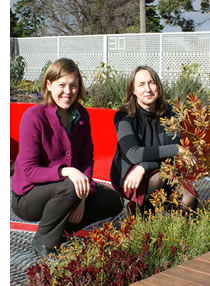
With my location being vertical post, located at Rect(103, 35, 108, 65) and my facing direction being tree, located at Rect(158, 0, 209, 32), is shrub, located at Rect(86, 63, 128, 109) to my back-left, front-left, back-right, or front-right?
back-right

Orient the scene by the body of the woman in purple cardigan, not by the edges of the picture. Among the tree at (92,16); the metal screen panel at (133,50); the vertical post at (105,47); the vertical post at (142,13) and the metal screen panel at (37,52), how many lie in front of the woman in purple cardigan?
0

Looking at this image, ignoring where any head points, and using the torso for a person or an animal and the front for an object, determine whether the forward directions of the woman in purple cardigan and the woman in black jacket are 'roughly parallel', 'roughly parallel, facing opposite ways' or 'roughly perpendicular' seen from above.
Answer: roughly parallel

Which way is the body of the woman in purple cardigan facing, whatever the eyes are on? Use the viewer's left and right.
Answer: facing the viewer and to the right of the viewer

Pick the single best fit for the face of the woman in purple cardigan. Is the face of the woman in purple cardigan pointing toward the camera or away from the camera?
toward the camera

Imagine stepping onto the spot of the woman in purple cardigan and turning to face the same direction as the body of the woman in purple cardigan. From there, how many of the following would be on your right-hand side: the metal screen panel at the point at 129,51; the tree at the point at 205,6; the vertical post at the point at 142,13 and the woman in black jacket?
0

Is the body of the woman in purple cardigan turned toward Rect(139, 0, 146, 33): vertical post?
no

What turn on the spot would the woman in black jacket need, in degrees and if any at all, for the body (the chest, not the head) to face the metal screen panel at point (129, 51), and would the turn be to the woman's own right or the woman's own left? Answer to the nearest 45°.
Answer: approximately 135° to the woman's own left

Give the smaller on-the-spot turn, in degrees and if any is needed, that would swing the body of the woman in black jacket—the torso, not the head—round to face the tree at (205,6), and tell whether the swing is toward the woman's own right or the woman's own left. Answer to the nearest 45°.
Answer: approximately 135° to the woman's own left

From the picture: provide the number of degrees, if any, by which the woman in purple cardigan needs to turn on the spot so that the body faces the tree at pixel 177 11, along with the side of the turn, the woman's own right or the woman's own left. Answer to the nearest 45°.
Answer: approximately 135° to the woman's own left

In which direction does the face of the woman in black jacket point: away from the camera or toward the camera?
toward the camera

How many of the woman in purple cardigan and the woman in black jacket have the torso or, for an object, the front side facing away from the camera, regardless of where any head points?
0

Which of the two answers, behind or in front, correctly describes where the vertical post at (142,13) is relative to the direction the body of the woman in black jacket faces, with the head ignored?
behind

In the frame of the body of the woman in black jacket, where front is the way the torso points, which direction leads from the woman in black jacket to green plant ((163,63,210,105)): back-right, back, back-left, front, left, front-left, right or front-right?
back-left

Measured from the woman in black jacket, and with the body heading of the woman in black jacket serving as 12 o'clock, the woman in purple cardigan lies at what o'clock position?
The woman in purple cardigan is roughly at 3 o'clock from the woman in black jacket.
